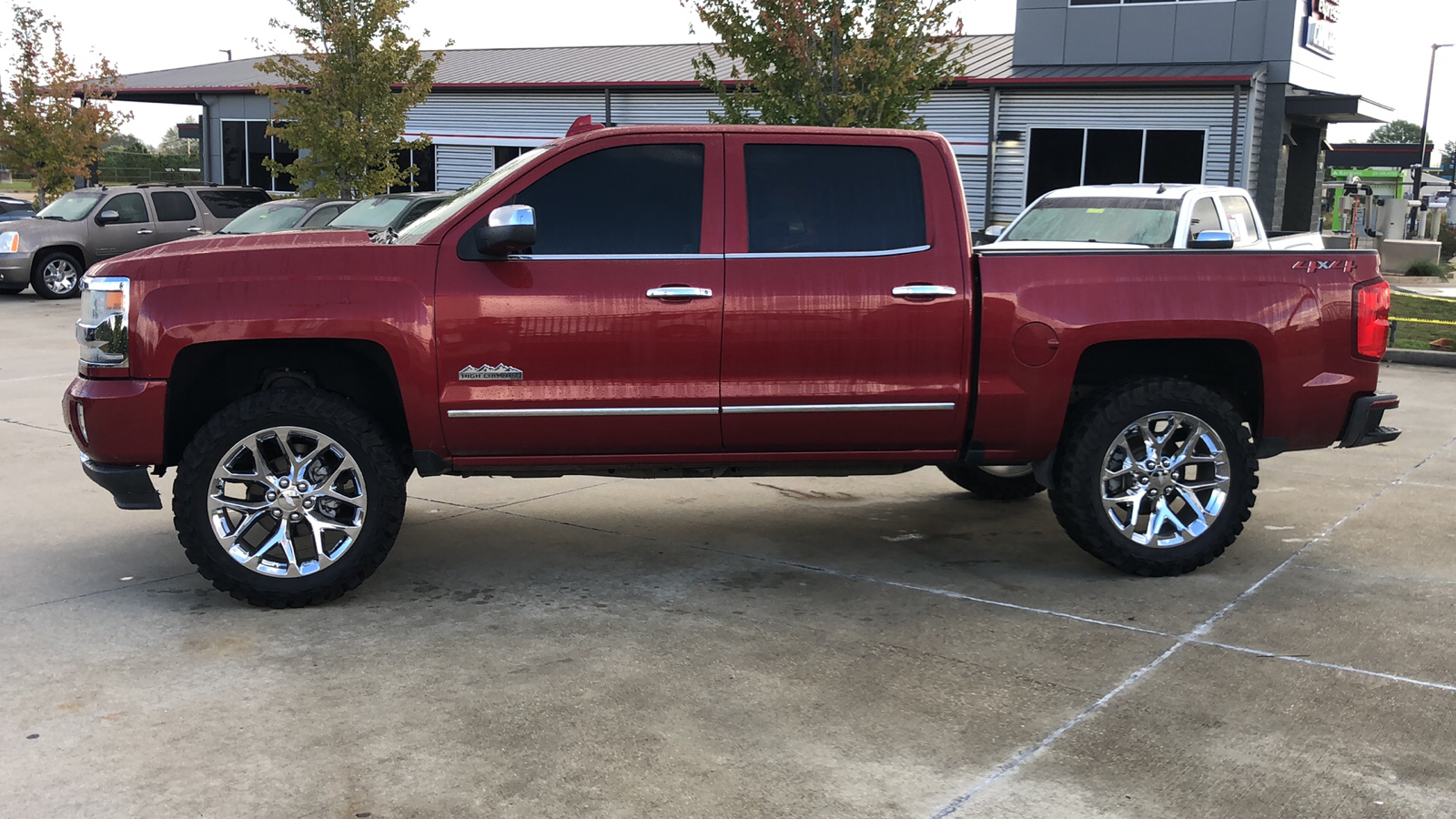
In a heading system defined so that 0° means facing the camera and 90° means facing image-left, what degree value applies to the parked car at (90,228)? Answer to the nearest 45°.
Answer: approximately 45°

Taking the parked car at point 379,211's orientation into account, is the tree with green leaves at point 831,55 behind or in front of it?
behind

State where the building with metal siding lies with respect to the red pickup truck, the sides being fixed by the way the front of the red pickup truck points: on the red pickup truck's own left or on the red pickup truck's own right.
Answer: on the red pickup truck's own right

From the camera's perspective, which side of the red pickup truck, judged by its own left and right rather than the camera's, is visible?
left

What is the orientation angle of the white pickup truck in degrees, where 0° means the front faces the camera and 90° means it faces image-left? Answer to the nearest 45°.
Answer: approximately 45°

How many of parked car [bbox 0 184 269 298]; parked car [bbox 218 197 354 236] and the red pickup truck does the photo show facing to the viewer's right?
0

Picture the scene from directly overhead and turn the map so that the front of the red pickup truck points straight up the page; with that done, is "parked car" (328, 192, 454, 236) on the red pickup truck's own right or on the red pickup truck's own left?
on the red pickup truck's own right

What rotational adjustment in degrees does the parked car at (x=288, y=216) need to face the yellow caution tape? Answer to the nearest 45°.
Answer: approximately 135° to its left

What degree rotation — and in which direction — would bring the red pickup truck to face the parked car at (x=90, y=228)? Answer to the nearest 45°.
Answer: approximately 45° to its right

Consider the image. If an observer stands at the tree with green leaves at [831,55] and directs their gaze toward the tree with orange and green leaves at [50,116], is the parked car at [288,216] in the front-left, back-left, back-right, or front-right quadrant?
front-left

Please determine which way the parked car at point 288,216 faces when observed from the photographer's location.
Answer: facing the viewer and to the left of the viewer

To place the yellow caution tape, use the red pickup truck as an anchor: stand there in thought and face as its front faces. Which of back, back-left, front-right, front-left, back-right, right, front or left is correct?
back-right

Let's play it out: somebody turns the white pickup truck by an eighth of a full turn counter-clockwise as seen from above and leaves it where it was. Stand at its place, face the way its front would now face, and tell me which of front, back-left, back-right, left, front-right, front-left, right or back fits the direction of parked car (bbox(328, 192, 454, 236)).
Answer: right
